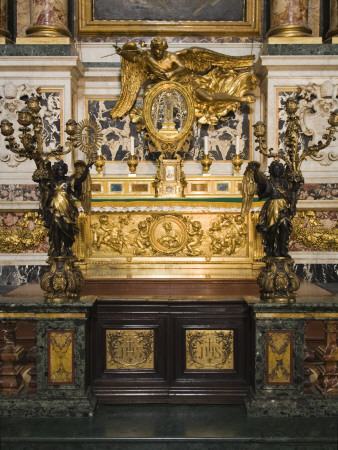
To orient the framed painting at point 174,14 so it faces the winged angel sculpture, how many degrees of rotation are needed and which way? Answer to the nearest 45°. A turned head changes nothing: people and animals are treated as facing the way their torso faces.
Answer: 0° — it already faces it

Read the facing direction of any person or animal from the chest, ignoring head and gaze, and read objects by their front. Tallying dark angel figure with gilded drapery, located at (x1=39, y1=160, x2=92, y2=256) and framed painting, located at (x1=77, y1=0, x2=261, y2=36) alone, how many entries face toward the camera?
2

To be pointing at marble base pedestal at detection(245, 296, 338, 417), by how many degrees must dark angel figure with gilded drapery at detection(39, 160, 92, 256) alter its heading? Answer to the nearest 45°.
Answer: approximately 90° to its left

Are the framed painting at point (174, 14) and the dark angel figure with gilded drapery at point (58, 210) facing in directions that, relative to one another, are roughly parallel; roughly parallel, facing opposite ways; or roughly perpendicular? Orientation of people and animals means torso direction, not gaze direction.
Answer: roughly parallel

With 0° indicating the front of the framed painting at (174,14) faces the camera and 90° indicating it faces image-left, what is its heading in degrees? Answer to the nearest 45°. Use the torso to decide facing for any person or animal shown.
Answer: approximately 0°

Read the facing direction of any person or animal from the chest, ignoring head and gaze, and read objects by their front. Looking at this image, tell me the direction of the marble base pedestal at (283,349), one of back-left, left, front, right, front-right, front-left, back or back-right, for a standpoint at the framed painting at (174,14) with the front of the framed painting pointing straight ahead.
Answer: front

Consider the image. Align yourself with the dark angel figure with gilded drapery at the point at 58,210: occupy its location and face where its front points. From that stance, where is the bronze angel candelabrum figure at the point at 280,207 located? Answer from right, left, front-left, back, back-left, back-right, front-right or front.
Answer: left

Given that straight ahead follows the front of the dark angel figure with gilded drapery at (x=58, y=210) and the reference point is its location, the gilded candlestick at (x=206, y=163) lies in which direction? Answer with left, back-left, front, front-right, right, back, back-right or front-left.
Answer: back-left

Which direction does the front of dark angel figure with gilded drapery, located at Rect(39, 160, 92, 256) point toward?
toward the camera

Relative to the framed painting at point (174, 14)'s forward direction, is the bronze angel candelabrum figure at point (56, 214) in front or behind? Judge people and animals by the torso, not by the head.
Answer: in front
